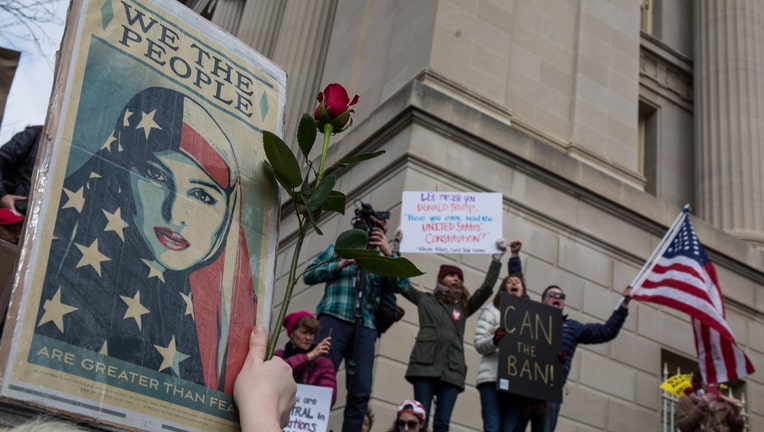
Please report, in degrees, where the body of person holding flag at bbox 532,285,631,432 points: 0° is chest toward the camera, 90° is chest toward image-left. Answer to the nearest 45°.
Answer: approximately 0°

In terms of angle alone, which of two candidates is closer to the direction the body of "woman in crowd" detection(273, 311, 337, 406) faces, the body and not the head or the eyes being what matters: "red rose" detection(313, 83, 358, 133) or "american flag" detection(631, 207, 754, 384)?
the red rose

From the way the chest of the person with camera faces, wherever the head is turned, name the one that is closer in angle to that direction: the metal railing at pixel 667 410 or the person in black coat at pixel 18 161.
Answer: the person in black coat

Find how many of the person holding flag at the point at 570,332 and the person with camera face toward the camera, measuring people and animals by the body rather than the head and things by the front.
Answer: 2

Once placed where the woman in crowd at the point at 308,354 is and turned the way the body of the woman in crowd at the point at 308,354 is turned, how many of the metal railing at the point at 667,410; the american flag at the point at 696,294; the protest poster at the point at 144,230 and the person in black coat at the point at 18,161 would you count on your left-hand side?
2

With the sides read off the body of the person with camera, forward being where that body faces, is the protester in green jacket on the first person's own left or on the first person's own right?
on the first person's own left

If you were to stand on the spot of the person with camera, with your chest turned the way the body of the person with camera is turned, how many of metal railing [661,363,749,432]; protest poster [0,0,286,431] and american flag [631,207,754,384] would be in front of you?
1

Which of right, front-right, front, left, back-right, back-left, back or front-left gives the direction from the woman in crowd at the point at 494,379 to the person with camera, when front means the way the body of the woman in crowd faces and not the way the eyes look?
right

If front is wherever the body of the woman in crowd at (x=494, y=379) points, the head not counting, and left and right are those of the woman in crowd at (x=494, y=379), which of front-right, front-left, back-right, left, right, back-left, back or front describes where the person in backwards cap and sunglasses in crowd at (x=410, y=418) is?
right

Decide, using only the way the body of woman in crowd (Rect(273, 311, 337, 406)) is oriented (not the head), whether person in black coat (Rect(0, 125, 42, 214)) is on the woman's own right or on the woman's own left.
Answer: on the woman's own right
